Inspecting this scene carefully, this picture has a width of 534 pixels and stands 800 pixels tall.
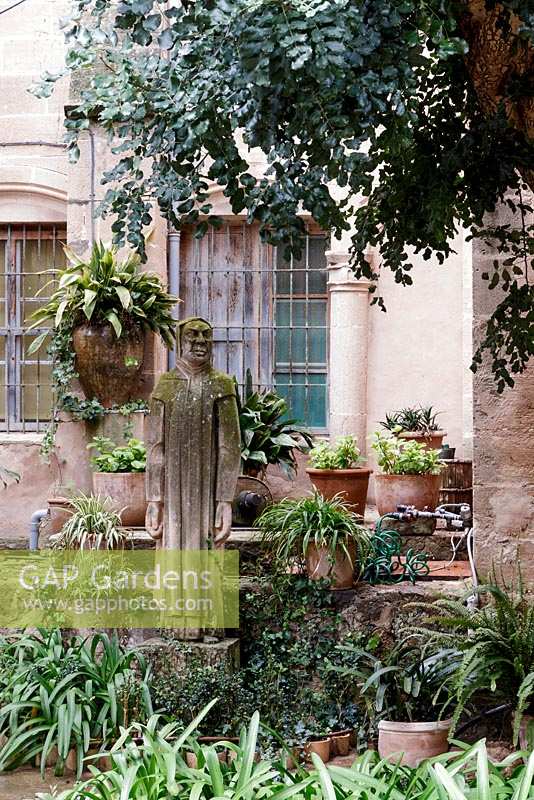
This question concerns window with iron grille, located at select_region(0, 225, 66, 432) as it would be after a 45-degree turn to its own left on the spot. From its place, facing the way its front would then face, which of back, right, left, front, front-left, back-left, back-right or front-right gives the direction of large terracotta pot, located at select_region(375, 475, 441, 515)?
front

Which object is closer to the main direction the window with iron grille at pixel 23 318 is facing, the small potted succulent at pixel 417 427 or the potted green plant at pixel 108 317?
the potted green plant

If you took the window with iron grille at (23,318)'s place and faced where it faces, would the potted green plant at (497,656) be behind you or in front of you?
in front

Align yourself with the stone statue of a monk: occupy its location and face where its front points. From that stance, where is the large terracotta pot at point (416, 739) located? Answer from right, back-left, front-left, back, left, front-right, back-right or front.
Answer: front-left

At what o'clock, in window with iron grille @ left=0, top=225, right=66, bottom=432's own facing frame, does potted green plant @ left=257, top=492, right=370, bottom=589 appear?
The potted green plant is roughly at 11 o'clock from the window with iron grille.

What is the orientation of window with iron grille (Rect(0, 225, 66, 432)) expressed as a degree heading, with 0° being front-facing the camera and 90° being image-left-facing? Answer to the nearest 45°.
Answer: approximately 0°

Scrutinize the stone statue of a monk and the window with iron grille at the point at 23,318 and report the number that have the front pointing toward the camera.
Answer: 2

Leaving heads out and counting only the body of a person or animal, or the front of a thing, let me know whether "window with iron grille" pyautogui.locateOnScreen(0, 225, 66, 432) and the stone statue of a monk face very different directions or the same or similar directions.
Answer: same or similar directions

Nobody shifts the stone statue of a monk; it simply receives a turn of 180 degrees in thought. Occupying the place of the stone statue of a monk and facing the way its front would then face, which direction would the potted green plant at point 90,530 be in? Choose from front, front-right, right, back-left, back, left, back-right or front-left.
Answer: front-left

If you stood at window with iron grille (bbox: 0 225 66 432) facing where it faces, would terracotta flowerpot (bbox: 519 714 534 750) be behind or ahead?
ahead

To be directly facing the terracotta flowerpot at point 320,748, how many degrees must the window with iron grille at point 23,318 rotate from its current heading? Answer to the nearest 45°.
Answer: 0° — it already faces it

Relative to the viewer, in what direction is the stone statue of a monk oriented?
toward the camera

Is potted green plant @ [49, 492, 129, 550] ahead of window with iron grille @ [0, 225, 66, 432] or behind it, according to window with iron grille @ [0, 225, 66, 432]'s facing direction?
ahead

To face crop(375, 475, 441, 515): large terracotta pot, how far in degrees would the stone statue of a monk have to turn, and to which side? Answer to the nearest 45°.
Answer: approximately 135° to its left
